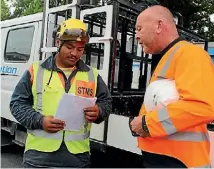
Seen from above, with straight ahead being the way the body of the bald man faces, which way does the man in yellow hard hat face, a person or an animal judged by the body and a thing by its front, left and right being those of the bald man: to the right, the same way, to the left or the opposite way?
to the left

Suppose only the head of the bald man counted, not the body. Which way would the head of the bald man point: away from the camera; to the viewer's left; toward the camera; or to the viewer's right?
to the viewer's left

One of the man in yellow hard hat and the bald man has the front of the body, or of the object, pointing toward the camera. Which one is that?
the man in yellow hard hat

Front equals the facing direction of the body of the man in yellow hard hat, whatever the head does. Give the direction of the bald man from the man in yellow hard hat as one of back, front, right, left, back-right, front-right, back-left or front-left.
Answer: front-left

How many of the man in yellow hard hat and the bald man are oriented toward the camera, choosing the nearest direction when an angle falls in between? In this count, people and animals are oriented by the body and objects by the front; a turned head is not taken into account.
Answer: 1

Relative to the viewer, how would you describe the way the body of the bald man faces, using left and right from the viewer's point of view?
facing to the left of the viewer

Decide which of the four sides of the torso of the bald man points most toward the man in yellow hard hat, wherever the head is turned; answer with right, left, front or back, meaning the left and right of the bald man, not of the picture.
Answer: front

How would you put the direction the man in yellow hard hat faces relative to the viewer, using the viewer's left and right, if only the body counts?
facing the viewer
